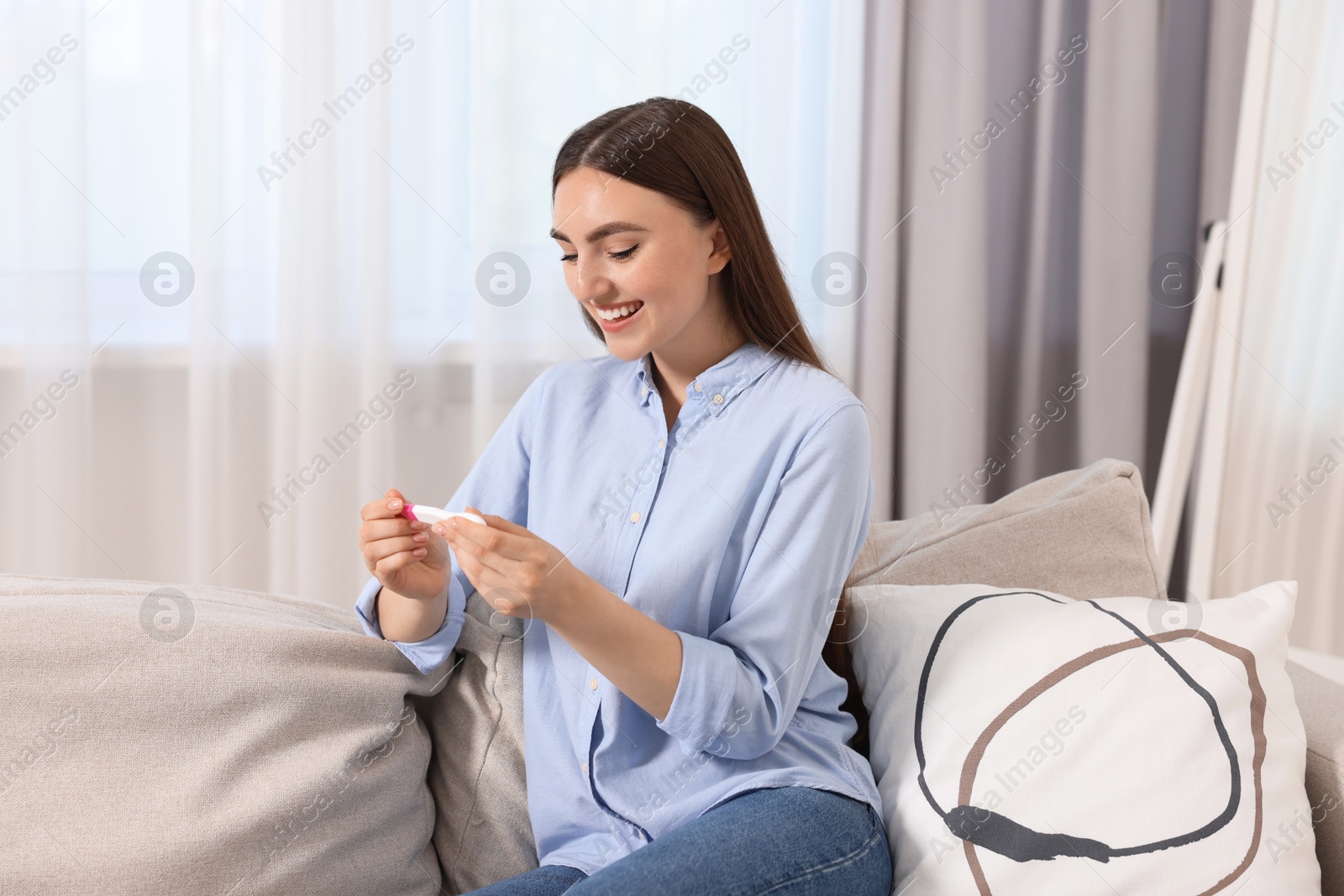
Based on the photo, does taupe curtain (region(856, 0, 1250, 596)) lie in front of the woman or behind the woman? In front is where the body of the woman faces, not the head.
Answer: behind

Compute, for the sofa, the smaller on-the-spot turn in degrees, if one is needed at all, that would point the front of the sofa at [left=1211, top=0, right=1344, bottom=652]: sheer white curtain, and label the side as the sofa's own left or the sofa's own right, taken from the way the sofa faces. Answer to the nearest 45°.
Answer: approximately 135° to the sofa's own left

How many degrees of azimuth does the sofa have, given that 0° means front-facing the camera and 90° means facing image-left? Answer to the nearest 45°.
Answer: approximately 0°

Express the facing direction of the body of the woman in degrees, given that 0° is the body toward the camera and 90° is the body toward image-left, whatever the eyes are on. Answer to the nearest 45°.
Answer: approximately 45°

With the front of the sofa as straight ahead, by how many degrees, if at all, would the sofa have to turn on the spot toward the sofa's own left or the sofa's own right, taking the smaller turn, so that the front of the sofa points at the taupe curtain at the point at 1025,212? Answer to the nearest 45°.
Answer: approximately 135° to the sofa's own left
